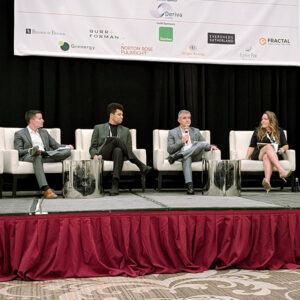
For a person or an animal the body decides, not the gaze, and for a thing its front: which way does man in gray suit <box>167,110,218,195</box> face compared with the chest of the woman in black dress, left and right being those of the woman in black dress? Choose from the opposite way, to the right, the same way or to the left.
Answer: the same way

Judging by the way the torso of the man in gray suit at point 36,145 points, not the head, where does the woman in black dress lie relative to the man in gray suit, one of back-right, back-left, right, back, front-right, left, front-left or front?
front-left

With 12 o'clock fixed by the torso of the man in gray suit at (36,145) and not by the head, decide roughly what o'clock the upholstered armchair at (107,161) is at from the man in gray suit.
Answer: The upholstered armchair is roughly at 10 o'clock from the man in gray suit.

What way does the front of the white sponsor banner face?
toward the camera

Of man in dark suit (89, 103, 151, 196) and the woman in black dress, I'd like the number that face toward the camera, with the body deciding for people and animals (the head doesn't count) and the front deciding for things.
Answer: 2

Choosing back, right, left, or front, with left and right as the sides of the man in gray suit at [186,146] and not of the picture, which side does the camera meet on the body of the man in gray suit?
front

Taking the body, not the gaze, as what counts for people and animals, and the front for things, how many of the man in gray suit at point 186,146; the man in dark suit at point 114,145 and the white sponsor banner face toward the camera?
3

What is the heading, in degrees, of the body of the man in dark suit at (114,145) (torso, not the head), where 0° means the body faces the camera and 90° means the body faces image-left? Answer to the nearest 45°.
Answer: approximately 0°

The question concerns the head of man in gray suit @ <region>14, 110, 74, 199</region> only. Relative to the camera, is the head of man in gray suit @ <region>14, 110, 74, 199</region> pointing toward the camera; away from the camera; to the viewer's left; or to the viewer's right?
to the viewer's right

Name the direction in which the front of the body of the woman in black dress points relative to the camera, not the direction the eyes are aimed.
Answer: toward the camera
